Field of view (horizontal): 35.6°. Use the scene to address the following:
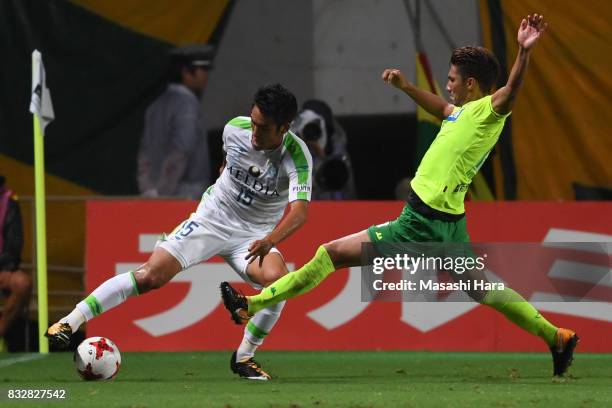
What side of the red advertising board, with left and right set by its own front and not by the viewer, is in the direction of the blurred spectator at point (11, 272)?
right

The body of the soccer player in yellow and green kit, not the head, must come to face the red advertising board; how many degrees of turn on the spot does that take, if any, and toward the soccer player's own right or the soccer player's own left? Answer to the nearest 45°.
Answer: approximately 90° to the soccer player's own right

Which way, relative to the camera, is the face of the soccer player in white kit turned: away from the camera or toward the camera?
toward the camera

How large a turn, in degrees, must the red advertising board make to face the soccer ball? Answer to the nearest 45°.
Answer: approximately 45° to its right

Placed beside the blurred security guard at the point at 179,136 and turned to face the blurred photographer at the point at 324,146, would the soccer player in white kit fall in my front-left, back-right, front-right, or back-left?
front-right

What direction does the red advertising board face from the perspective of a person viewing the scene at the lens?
facing the viewer

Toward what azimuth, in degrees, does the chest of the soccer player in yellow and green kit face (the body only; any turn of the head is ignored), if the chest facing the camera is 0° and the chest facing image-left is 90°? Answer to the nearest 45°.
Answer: approximately 90°

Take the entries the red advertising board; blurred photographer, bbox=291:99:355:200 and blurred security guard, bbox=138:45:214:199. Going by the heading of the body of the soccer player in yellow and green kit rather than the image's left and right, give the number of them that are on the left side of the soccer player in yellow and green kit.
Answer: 0

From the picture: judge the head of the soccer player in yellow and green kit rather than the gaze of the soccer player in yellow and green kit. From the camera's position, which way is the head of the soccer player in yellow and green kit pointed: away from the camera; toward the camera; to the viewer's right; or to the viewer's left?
to the viewer's left

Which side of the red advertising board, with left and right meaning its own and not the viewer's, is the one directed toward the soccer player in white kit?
front

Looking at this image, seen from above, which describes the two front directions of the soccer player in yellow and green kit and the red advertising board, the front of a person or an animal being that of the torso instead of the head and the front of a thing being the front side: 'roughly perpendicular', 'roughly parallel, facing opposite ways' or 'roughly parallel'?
roughly perpendicular

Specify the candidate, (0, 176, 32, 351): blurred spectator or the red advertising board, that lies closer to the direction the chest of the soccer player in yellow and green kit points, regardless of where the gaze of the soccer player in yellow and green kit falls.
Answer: the blurred spectator
